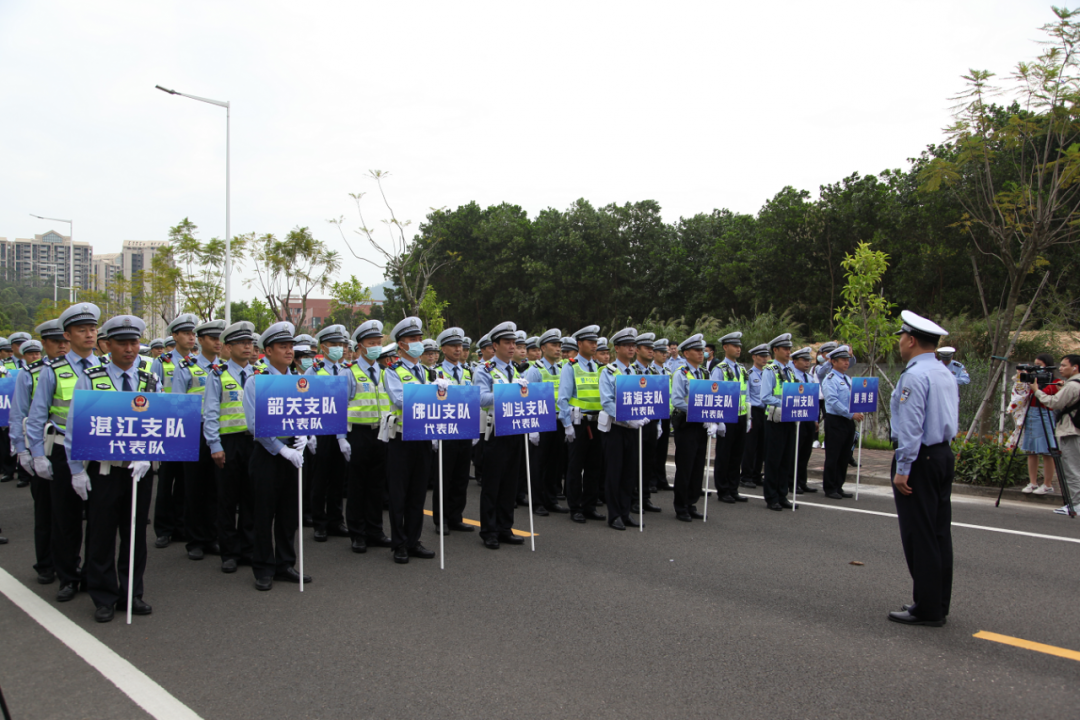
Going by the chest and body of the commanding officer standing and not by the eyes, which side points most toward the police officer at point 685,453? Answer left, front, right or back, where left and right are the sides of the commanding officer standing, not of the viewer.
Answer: front

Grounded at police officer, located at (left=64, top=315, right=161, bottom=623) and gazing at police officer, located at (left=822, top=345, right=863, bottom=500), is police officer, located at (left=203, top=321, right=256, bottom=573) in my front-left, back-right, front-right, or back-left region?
front-left

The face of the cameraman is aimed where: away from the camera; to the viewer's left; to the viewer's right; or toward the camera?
to the viewer's left

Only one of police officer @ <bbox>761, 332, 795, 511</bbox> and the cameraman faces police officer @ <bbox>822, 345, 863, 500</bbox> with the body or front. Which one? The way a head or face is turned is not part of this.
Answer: the cameraman

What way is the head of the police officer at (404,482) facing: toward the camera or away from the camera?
toward the camera

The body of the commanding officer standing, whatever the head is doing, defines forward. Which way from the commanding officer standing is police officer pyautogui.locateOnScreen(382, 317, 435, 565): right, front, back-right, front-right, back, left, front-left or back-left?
front-left

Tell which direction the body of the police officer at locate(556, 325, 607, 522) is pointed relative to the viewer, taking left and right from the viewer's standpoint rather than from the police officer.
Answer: facing the viewer and to the right of the viewer

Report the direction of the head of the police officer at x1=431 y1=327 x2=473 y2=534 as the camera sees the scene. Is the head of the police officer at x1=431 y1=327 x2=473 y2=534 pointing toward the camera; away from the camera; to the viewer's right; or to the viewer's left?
toward the camera

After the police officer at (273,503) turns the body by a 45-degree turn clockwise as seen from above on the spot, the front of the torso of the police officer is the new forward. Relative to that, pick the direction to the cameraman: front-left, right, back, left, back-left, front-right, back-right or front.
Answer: left

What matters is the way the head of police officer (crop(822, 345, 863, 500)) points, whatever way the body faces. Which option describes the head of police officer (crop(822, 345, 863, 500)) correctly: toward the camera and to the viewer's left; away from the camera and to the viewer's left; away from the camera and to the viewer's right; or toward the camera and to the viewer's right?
toward the camera and to the viewer's right

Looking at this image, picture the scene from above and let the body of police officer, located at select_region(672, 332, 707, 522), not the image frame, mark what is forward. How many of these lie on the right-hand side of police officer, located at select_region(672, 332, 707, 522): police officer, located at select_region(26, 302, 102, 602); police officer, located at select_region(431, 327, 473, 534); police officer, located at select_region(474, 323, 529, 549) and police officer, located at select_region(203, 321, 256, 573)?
4

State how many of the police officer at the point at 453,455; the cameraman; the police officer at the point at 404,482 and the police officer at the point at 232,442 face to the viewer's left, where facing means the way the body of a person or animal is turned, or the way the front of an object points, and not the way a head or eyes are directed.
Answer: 1

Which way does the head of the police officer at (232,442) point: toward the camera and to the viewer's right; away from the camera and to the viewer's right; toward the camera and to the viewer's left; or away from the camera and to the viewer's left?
toward the camera and to the viewer's right

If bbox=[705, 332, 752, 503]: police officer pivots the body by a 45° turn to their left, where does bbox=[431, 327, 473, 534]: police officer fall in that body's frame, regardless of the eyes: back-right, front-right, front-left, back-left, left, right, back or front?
back-right

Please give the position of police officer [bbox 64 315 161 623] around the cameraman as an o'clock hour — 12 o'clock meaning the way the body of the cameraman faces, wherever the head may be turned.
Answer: The police officer is roughly at 10 o'clock from the cameraman.

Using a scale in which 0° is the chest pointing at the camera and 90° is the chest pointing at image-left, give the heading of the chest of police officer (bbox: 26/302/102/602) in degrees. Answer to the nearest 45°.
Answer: approximately 315°

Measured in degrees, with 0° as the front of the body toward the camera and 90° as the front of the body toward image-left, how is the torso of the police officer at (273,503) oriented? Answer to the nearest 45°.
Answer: approximately 315°

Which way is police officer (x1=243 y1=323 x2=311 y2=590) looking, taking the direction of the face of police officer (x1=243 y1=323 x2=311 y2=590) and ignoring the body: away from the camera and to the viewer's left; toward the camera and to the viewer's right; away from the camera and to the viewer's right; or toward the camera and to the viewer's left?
toward the camera and to the viewer's right

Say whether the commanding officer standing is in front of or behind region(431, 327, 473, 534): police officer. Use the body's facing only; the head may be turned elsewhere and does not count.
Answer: in front

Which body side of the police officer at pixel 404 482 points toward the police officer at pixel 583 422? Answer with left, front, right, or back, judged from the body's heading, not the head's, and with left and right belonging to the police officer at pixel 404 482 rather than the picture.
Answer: left
